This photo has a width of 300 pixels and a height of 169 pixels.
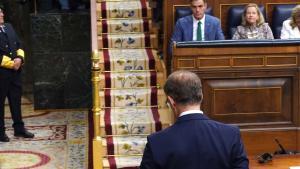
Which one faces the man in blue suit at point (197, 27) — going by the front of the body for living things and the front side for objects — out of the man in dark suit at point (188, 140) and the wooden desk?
the man in dark suit

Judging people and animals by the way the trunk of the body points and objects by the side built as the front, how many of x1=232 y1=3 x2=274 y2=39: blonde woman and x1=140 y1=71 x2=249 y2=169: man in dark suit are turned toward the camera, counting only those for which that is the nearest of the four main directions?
1

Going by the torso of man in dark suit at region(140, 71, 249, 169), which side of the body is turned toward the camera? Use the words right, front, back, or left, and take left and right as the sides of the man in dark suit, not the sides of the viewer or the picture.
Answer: back

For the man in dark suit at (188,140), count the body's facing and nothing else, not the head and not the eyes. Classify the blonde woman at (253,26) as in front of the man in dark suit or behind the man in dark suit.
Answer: in front

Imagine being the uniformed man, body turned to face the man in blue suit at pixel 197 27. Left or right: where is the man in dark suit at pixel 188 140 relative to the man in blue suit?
right

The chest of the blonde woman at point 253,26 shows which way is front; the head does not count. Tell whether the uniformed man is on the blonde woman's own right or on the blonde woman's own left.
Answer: on the blonde woman's own right

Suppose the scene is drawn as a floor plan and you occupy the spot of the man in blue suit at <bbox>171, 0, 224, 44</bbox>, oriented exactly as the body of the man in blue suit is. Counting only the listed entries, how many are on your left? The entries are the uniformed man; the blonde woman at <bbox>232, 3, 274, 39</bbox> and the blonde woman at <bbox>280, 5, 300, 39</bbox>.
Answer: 2

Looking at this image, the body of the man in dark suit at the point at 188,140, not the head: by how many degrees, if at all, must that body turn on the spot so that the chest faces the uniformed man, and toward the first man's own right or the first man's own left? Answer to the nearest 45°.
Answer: approximately 45° to the first man's own left

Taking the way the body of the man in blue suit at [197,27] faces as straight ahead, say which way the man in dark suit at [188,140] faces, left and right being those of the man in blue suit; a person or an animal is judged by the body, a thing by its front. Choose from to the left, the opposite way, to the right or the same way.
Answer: the opposite way

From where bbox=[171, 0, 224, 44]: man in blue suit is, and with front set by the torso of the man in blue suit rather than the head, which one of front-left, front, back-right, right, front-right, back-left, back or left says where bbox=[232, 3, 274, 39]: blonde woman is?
left

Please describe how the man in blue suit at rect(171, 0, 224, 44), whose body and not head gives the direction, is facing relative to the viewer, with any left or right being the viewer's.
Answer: facing the viewer

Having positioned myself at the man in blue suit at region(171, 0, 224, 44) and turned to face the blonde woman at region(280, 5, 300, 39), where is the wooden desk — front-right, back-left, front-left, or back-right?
front-right

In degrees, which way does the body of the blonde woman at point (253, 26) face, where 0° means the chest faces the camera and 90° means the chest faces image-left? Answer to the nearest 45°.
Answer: approximately 0°

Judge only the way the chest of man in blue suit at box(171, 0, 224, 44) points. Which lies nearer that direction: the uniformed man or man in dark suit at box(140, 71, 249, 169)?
the man in dark suit

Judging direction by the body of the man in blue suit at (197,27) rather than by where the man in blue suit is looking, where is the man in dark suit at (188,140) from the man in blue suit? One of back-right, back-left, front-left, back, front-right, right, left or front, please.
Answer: front
